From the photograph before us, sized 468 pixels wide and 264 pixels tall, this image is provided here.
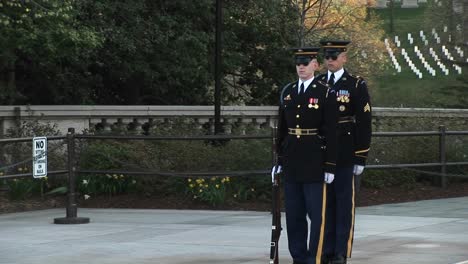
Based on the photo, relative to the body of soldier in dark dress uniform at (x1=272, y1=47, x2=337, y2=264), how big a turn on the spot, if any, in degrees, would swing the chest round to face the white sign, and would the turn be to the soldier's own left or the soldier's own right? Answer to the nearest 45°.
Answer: approximately 90° to the soldier's own right

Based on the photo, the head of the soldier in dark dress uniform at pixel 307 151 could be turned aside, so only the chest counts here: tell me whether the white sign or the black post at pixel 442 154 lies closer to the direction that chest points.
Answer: the white sign

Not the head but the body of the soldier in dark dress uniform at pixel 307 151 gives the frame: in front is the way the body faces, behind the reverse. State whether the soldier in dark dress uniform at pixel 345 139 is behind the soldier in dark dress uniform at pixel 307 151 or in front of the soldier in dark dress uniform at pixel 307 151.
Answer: behind

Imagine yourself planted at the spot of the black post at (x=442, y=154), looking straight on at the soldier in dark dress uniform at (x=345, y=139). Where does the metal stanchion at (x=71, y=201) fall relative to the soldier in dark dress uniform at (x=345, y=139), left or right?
right

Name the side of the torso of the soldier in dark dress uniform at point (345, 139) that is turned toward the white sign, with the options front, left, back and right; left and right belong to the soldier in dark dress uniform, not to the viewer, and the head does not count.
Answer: right

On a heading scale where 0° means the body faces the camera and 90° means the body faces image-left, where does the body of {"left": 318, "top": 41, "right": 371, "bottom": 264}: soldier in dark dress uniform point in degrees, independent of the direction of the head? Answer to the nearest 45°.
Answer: approximately 45°

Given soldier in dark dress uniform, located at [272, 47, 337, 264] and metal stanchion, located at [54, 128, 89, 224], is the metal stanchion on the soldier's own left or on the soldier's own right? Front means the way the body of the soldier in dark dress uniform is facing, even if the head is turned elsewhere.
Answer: on the soldier's own right

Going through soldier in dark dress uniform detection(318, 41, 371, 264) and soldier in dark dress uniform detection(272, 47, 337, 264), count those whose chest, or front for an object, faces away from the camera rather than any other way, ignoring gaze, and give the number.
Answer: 0

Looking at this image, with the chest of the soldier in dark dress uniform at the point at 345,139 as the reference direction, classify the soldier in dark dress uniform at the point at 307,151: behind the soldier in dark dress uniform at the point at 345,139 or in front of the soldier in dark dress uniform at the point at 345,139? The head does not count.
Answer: in front

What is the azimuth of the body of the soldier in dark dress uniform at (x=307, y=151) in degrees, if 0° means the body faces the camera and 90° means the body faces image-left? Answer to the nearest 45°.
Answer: approximately 45°

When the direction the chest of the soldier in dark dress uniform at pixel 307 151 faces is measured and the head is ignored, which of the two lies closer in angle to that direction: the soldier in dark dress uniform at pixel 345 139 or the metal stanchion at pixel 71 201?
the metal stanchion

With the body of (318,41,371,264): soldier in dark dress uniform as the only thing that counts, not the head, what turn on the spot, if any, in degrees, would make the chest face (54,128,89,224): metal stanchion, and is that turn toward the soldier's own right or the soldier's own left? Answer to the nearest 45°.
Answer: approximately 90° to the soldier's own right
